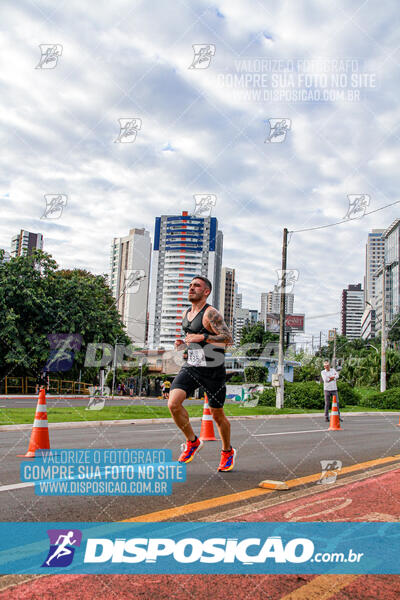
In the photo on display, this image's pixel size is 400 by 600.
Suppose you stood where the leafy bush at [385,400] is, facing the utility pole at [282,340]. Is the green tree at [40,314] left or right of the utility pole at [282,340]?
right

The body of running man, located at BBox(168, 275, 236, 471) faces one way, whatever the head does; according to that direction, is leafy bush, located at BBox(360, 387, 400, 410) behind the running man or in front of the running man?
behind

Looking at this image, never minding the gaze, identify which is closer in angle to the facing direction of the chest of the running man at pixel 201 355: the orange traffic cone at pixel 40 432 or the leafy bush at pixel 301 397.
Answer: the orange traffic cone

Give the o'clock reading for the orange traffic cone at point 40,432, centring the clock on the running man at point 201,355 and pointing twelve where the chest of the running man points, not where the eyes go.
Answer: The orange traffic cone is roughly at 3 o'clock from the running man.

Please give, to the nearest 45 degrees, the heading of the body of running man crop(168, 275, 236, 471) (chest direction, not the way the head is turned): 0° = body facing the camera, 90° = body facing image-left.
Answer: approximately 45°

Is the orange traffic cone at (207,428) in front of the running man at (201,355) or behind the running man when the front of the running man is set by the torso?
behind

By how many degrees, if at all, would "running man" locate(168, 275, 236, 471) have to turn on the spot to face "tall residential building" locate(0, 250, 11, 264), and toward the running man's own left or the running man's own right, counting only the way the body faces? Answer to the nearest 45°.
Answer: approximately 90° to the running man's own right

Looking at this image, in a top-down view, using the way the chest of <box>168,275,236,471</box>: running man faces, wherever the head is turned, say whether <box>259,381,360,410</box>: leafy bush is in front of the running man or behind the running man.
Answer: behind

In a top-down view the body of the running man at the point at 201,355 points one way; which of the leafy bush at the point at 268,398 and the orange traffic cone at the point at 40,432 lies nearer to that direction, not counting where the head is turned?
the orange traffic cone

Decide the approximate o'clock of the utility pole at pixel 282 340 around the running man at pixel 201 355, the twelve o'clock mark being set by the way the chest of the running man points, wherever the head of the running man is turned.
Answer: The utility pole is roughly at 5 o'clock from the running man.

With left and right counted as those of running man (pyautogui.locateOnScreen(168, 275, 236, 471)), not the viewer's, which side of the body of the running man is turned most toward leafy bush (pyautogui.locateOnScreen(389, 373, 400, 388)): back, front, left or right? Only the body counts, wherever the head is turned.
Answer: back

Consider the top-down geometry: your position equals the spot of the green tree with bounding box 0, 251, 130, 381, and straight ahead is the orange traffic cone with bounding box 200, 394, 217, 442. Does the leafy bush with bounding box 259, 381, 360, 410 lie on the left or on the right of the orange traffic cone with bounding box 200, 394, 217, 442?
left

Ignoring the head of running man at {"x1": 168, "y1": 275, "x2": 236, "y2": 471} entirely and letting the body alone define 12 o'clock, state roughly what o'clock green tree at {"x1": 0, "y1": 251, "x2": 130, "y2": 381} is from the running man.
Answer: The green tree is roughly at 4 o'clock from the running man.
